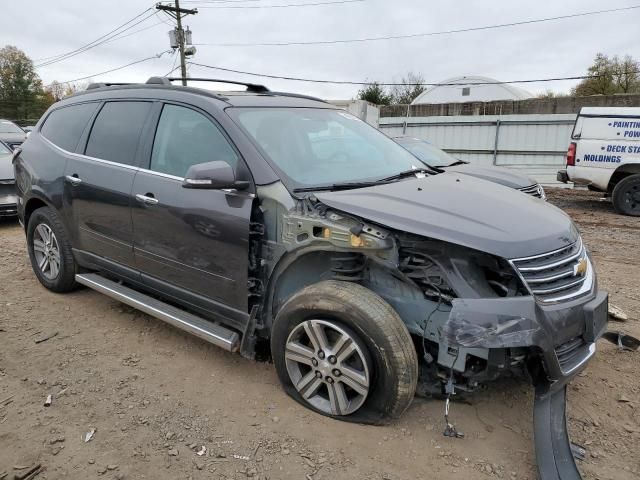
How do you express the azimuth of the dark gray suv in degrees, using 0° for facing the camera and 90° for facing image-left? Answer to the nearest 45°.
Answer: approximately 315°

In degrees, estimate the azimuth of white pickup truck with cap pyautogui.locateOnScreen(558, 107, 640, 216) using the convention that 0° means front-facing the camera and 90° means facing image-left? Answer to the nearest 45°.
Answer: approximately 270°

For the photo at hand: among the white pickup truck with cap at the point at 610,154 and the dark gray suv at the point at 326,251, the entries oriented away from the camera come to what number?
0

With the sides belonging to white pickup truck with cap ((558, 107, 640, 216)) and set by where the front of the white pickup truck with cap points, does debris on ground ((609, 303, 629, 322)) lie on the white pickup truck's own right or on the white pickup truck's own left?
on the white pickup truck's own right

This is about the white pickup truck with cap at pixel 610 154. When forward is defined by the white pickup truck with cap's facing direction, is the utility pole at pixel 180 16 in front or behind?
behind

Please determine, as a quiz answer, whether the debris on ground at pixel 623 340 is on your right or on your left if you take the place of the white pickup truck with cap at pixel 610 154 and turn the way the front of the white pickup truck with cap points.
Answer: on your right

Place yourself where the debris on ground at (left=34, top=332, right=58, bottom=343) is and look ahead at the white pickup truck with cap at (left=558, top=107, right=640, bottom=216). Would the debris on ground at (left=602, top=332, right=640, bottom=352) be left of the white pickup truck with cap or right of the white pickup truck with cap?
right

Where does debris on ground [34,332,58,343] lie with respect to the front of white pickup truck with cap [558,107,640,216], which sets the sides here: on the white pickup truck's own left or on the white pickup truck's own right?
on the white pickup truck's own right

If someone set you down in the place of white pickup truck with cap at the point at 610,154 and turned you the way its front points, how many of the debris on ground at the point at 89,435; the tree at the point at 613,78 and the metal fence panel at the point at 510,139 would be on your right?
1

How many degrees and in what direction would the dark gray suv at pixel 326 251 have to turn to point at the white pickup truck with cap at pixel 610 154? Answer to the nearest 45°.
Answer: approximately 90° to its left

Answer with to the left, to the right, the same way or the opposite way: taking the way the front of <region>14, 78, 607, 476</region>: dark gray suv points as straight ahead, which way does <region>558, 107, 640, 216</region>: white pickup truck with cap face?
the same way

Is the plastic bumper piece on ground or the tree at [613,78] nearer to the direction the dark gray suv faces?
the plastic bumper piece on ground

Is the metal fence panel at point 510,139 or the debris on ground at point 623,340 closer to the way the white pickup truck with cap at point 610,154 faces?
the debris on ground

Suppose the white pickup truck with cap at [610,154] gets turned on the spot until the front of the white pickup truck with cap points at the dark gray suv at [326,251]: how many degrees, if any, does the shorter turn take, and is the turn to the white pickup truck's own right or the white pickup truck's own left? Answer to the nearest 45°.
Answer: approximately 90° to the white pickup truck's own right

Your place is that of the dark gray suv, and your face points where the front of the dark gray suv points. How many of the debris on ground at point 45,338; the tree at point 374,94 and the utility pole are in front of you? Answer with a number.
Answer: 0

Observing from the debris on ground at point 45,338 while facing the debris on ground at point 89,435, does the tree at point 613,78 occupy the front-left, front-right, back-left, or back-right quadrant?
back-left
